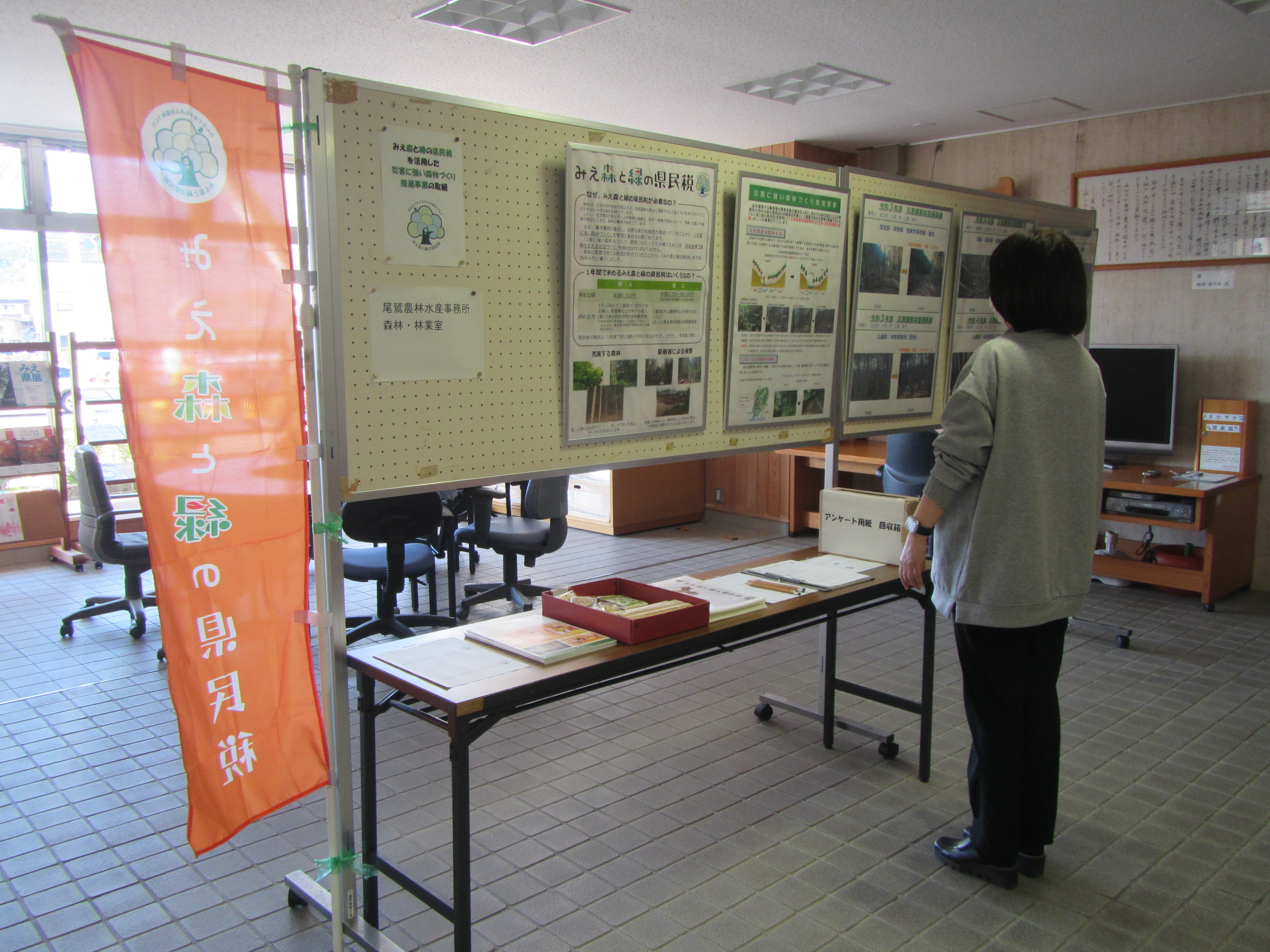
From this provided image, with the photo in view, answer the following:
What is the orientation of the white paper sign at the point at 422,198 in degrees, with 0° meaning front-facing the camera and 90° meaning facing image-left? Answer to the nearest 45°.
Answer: approximately 315°

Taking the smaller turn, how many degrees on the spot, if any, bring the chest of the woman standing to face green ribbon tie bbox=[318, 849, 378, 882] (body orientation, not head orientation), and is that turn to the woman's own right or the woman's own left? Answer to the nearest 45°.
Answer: approximately 90° to the woman's own left

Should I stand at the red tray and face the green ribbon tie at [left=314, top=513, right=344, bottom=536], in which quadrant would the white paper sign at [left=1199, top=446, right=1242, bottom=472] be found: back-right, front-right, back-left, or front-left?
back-right

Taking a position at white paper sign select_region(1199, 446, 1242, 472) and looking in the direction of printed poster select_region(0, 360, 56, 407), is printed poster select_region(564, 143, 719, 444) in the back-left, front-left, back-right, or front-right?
front-left

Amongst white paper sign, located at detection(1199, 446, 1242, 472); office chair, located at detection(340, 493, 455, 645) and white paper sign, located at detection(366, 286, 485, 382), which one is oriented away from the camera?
the office chair

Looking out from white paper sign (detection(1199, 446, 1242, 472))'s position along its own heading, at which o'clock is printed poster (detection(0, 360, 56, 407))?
The printed poster is roughly at 2 o'clock from the white paper sign.

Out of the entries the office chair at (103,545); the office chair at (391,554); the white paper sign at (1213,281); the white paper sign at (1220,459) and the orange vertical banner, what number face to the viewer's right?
1

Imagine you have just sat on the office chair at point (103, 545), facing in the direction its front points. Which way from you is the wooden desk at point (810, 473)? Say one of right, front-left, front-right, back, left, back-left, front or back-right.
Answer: front

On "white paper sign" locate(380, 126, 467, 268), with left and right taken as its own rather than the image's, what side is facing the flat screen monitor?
left

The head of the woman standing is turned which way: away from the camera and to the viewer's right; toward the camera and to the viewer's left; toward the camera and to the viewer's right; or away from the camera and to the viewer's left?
away from the camera and to the viewer's left

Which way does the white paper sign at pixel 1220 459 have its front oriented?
toward the camera

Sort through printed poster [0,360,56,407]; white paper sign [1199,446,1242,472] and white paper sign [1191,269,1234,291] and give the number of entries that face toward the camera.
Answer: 3

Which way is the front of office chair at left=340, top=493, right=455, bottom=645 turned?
away from the camera

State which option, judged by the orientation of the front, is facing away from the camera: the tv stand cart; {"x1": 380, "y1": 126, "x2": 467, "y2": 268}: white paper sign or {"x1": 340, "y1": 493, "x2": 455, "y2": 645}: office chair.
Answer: the office chair

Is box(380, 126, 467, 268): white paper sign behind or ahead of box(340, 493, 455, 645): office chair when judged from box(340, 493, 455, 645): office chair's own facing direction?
behind

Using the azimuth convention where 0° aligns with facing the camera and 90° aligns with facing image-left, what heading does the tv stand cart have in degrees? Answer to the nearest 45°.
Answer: approximately 45°

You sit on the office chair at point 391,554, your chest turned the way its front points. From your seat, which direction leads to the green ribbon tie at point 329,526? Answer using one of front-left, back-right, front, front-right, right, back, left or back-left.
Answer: back

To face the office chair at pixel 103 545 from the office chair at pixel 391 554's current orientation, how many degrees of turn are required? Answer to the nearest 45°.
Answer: approximately 45° to its left

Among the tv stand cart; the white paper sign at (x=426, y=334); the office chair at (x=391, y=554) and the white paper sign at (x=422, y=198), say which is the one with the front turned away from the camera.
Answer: the office chair
